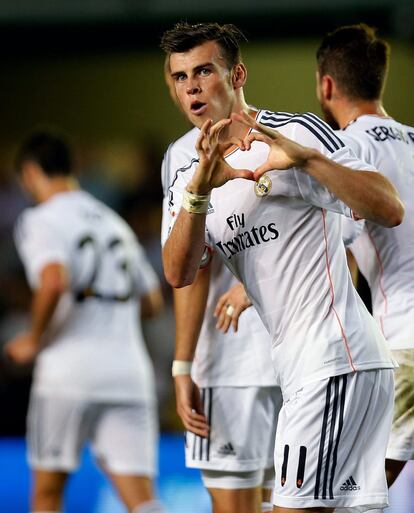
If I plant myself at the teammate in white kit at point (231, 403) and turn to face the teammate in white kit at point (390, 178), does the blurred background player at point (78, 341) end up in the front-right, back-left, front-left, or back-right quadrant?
back-left

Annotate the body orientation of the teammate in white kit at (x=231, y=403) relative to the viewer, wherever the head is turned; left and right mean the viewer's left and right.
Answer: facing the viewer and to the right of the viewer

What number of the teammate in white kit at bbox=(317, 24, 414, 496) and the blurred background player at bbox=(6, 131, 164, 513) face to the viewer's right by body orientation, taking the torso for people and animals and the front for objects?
0

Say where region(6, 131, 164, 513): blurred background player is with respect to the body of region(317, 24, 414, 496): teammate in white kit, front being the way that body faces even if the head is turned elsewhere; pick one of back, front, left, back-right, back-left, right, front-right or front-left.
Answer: front

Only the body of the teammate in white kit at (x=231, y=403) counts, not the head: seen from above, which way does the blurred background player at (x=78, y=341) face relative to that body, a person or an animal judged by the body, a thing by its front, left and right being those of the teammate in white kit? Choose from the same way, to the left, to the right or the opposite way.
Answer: the opposite way

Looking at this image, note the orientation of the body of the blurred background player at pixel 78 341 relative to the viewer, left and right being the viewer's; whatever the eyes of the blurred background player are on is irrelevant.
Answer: facing away from the viewer and to the left of the viewer

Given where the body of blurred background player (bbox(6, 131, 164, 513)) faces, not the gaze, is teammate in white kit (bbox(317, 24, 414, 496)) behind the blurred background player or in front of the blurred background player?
behind

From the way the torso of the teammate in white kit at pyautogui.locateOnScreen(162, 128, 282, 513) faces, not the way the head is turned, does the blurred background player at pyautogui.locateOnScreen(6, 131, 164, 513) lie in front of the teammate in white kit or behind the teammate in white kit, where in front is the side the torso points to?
behind

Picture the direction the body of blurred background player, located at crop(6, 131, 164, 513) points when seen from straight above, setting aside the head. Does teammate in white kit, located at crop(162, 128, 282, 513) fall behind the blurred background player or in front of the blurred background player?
behind

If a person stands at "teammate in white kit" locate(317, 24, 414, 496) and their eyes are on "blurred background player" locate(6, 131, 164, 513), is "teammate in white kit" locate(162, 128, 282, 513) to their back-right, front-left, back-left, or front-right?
front-left

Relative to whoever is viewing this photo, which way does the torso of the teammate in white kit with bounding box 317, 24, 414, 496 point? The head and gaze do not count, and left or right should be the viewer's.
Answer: facing away from the viewer and to the left of the viewer

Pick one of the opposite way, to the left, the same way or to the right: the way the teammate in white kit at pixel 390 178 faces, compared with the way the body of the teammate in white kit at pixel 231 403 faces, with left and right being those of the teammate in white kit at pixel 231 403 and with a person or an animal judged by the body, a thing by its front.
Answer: the opposite way
